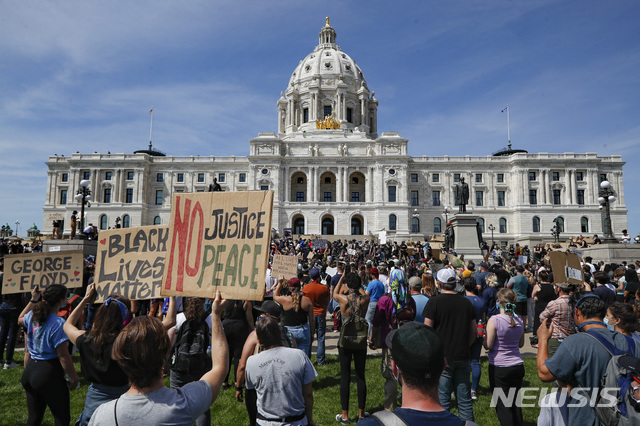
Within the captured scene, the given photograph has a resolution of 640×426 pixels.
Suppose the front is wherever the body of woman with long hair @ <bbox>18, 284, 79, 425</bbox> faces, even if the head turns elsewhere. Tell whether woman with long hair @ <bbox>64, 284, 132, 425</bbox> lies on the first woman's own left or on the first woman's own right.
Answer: on the first woman's own right

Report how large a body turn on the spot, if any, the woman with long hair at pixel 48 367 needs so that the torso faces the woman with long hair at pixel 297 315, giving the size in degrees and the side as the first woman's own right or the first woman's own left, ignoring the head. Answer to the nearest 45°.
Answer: approximately 45° to the first woman's own right

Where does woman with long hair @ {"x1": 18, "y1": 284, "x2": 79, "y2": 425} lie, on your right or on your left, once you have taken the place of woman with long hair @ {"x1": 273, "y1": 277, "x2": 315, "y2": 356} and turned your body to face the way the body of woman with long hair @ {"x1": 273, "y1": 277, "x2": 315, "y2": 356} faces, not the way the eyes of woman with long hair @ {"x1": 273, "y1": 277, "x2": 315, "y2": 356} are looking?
on your left

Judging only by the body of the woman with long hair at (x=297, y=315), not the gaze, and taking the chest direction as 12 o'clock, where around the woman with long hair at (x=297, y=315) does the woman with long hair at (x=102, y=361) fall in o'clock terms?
the woman with long hair at (x=102, y=361) is roughly at 7 o'clock from the woman with long hair at (x=297, y=315).

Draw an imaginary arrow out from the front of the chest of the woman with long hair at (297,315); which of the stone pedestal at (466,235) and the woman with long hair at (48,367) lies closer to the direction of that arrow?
the stone pedestal

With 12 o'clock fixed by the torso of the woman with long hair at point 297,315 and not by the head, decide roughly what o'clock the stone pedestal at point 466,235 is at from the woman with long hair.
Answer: The stone pedestal is roughly at 1 o'clock from the woman with long hair.

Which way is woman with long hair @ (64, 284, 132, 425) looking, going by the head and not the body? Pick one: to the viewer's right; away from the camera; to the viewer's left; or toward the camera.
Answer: away from the camera

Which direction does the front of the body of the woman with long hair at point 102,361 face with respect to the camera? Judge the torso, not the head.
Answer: away from the camera

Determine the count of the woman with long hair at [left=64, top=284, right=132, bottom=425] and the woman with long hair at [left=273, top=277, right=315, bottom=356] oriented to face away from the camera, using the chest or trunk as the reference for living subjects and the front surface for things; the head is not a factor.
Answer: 2

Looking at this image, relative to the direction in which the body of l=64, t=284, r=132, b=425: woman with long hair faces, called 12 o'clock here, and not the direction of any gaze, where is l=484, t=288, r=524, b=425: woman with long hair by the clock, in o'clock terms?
l=484, t=288, r=524, b=425: woman with long hair is roughly at 3 o'clock from l=64, t=284, r=132, b=425: woman with long hair.

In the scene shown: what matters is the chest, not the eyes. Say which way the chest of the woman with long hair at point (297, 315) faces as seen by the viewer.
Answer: away from the camera

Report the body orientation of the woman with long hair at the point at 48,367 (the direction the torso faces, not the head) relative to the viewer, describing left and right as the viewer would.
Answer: facing away from the viewer and to the right of the viewer

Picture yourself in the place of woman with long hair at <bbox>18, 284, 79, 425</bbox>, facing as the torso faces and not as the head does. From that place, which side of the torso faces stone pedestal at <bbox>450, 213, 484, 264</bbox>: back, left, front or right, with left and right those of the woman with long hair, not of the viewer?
front
